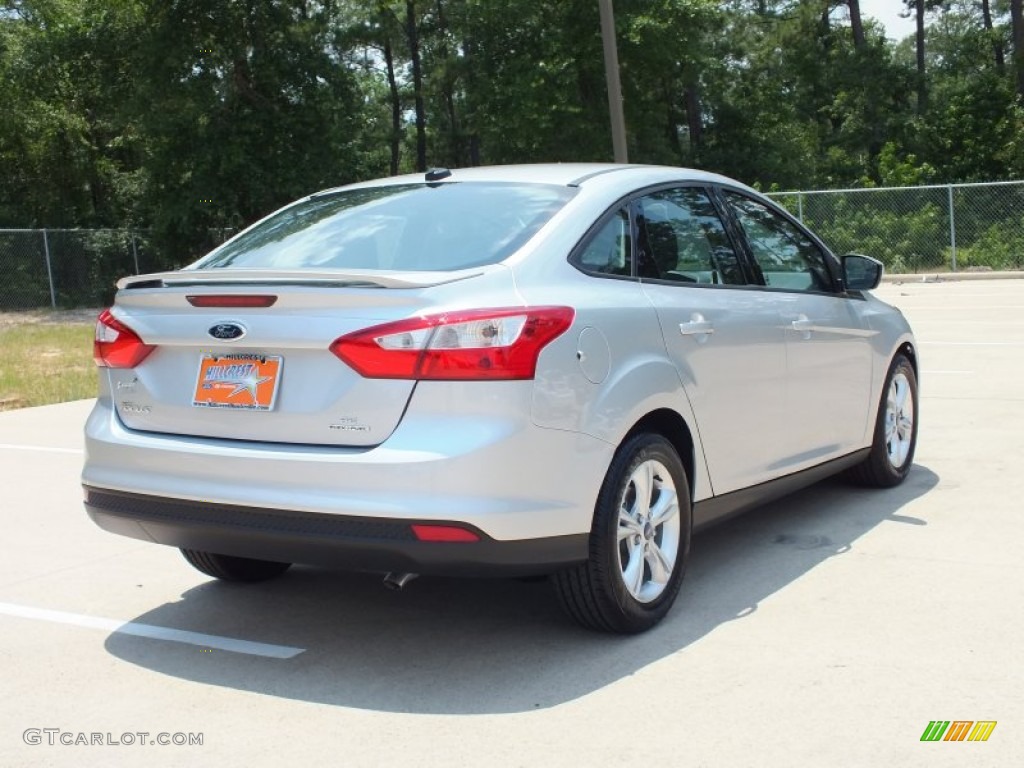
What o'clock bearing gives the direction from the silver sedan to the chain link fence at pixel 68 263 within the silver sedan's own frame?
The chain link fence is roughly at 10 o'clock from the silver sedan.

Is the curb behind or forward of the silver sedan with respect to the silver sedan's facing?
forward

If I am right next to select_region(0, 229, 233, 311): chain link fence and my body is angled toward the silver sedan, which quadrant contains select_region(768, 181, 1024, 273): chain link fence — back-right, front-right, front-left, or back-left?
front-left

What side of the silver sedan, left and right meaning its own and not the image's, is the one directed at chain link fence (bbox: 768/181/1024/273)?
front

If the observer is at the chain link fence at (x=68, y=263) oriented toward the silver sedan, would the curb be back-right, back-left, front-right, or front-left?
front-left

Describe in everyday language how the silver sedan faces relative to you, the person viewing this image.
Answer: facing away from the viewer and to the right of the viewer

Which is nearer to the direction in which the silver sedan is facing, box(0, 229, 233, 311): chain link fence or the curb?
the curb

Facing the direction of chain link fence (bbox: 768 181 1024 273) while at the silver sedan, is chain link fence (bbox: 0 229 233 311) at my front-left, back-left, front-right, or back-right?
front-left
